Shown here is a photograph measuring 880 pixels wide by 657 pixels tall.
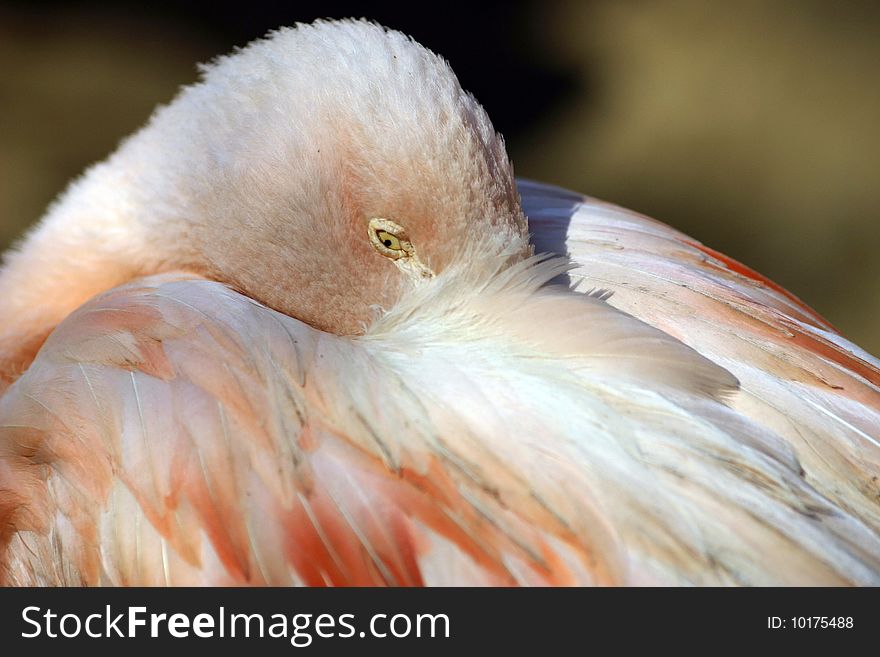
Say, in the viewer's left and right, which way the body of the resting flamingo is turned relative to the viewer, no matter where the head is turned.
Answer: facing to the left of the viewer
